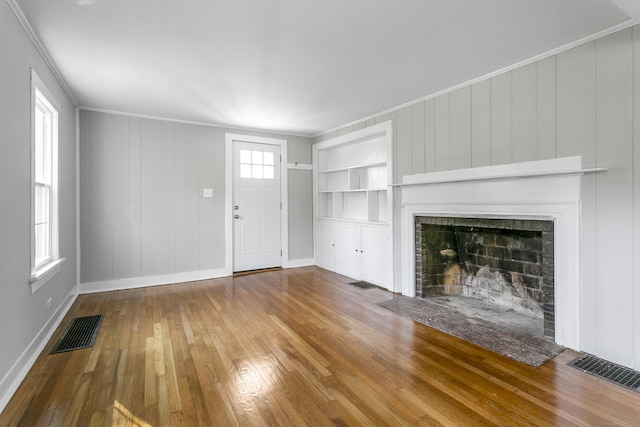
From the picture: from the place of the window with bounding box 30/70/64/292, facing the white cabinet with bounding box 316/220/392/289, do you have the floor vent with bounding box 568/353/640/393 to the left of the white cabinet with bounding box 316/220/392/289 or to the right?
right

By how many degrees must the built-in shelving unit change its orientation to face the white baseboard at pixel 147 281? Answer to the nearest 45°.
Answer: approximately 45° to its right

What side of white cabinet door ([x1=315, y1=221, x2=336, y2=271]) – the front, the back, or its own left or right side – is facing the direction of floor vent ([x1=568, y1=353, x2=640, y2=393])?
left

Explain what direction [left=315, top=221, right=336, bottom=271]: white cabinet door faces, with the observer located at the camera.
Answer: facing the viewer and to the left of the viewer

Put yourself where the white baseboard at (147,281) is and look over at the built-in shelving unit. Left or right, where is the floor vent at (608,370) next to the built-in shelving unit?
right

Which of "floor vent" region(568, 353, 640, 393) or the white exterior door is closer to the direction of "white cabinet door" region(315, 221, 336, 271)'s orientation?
the white exterior door

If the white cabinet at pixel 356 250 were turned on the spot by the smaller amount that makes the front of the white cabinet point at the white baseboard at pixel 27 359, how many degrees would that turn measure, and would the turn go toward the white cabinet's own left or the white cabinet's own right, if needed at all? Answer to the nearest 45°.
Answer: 0° — it already faces it

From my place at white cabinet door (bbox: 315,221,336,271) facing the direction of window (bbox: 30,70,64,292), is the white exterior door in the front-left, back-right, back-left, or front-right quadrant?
front-right

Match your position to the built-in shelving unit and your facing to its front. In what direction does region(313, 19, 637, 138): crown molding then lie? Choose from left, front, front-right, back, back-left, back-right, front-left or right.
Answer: left

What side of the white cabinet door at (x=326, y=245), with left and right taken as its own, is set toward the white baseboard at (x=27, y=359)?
front

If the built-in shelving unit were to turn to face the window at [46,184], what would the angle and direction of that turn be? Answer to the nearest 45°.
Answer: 0° — it already faces it

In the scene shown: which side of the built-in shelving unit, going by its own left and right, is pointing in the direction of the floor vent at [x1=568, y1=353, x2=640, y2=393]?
left
